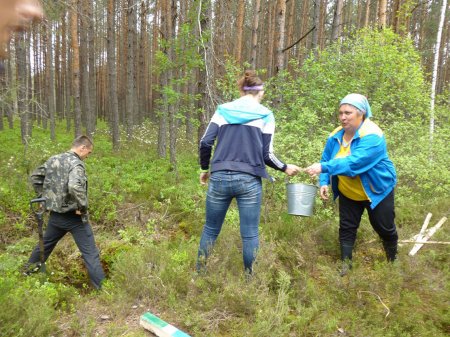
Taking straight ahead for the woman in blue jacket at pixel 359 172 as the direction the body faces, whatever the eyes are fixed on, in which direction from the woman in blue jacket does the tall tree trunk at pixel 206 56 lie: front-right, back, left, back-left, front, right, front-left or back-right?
right

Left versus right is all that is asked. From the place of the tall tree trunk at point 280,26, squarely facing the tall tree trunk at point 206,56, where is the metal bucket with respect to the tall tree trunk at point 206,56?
left

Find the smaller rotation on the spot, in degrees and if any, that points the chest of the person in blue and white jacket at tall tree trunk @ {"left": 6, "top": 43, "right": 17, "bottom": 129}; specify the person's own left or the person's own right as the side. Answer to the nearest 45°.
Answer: approximately 45° to the person's own left

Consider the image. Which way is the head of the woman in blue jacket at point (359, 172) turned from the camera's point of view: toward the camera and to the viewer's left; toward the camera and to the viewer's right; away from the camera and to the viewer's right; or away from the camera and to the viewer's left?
toward the camera and to the viewer's left

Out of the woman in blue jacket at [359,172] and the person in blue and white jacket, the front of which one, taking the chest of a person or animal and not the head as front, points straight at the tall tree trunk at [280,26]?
the person in blue and white jacket

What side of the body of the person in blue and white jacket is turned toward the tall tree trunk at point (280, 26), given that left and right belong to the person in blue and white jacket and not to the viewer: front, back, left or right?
front

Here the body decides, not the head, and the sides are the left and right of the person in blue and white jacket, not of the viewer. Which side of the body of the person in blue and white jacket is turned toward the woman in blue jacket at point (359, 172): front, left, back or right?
right

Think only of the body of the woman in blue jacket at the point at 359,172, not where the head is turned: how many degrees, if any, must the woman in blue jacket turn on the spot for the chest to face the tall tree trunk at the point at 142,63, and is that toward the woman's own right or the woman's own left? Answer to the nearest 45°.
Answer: approximately 90° to the woman's own right

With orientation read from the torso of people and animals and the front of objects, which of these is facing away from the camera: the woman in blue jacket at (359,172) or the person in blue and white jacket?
the person in blue and white jacket

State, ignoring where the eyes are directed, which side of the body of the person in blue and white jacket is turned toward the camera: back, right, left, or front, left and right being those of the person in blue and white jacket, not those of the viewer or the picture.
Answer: back

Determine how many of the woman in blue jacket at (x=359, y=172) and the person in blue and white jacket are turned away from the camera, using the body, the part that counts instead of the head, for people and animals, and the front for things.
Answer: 1
